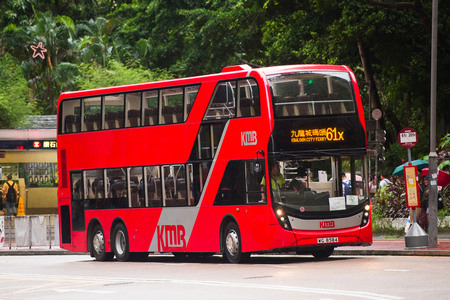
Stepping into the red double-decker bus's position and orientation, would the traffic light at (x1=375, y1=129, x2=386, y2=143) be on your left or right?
on your left

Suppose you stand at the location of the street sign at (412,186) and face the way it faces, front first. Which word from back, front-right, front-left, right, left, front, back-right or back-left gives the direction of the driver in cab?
front-right

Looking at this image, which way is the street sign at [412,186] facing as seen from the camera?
toward the camera

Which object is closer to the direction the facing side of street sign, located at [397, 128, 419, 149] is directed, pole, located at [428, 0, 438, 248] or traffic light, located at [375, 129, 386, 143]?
the pole

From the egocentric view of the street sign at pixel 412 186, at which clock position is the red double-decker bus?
The red double-decker bus is roughly at 2 o'clock from the street sign.

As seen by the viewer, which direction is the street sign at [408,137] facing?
toward the camera

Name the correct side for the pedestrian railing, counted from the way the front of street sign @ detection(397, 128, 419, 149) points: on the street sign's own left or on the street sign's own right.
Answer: on the street sign's own right

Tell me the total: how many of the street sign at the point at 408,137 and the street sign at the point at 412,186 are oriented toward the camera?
2

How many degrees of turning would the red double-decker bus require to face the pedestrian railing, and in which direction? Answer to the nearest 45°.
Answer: approximately 180°

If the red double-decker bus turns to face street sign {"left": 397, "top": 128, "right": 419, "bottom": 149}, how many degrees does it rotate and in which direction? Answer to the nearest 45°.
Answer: approximately 45° to its left

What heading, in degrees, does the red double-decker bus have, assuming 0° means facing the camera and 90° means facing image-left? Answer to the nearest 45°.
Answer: approximately 315°

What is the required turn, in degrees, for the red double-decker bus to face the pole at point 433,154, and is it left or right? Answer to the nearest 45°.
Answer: approximately 45° to its left
